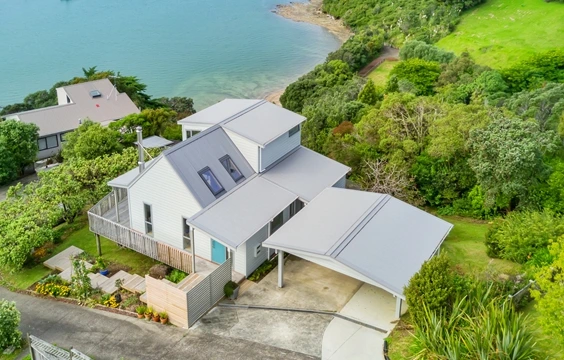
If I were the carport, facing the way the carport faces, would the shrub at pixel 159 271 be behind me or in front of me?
in front

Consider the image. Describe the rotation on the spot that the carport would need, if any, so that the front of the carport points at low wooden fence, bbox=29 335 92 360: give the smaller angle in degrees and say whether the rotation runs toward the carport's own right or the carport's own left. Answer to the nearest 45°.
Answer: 0° — it already faces it

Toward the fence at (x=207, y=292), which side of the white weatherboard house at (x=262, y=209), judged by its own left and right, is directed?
front

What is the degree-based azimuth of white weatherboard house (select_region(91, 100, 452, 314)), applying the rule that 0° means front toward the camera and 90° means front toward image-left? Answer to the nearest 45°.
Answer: approximately 45°

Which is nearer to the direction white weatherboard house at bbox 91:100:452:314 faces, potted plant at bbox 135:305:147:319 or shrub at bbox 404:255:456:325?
the potted plant

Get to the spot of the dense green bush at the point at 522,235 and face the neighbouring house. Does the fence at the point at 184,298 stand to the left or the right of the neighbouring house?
left

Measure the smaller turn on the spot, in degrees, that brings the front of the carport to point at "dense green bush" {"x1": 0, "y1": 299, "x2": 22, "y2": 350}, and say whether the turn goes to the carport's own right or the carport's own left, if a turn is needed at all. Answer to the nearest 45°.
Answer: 0° — it already faces it

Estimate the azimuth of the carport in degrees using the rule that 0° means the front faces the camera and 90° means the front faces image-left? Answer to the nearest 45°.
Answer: approximately 45°

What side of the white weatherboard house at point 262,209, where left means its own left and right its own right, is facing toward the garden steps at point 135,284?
front

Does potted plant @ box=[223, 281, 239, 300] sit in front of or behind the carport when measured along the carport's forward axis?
in front
